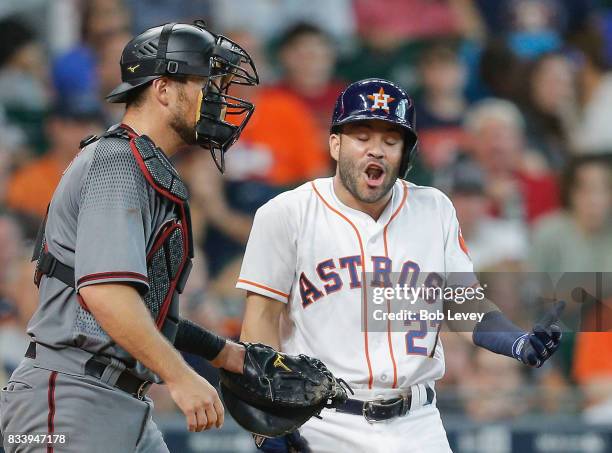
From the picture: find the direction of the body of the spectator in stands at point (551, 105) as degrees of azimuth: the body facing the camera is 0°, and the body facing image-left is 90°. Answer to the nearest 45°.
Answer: approximately 0°

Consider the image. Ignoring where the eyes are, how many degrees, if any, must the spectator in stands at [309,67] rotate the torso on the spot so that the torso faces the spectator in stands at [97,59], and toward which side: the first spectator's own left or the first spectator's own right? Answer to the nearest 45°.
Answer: approximately 90° to the first spectator's own right

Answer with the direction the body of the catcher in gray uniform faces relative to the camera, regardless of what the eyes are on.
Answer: to the viewer's right

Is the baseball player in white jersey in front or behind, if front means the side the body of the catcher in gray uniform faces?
in front

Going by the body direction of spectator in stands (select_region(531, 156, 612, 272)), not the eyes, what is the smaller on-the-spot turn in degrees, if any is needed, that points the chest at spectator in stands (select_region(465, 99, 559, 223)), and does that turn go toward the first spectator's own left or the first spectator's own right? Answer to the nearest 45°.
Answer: approximately 90° to the first spectator's own right

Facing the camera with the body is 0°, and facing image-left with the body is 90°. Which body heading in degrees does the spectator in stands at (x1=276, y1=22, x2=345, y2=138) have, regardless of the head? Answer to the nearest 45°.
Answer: approximately 0°

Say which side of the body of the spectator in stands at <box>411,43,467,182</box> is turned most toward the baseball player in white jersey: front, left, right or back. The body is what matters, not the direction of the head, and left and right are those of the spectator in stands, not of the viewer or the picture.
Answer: front

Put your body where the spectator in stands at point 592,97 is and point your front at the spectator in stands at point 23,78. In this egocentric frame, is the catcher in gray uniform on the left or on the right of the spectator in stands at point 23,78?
left

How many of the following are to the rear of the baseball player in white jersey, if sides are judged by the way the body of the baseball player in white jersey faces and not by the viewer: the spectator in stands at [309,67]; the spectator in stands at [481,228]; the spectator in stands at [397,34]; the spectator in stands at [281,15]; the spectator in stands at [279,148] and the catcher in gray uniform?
5
